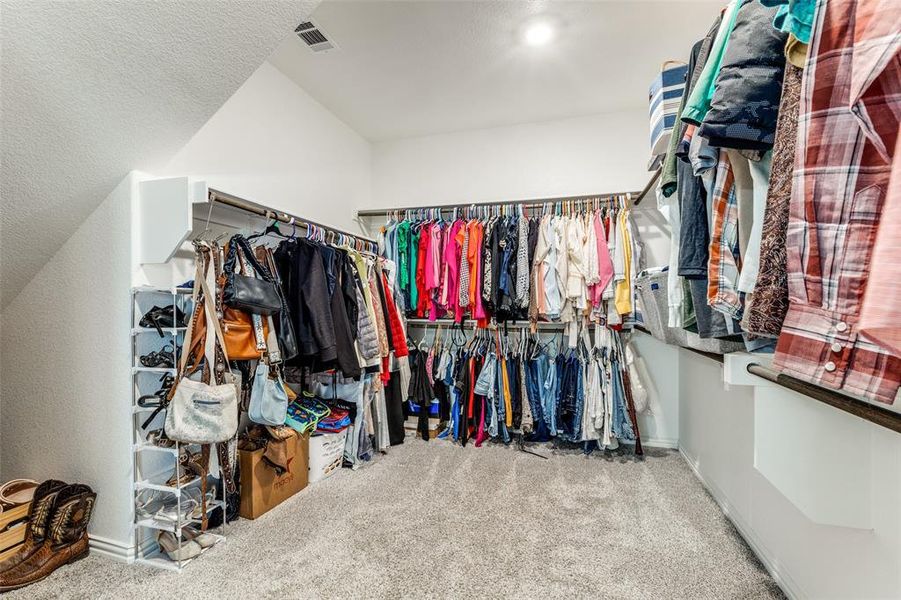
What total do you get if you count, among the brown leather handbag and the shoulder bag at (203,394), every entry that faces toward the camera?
2

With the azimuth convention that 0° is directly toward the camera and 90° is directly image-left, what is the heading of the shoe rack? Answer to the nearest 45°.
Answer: approximately 315°
